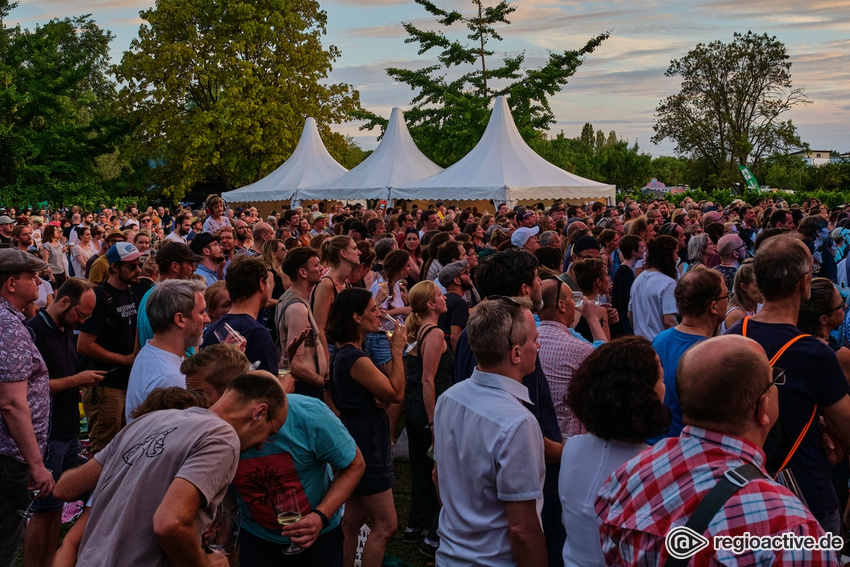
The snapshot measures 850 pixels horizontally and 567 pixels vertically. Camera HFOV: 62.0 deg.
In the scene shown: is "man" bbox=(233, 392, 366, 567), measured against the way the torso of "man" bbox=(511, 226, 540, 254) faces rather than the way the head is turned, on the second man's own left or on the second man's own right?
on the second man's own right

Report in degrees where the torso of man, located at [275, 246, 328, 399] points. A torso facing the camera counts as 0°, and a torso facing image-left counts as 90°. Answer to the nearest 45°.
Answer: approximately 270°

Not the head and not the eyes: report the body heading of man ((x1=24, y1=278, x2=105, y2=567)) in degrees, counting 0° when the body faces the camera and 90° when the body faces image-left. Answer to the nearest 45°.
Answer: approximately 270°

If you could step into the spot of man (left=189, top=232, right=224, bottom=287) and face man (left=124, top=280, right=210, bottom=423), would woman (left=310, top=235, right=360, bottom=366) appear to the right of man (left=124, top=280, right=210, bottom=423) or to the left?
left
